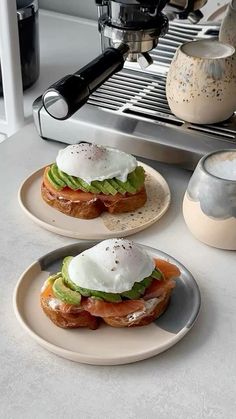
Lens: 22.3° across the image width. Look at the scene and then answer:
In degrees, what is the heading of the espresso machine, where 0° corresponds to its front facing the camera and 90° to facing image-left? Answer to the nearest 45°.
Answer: approximately 45°
